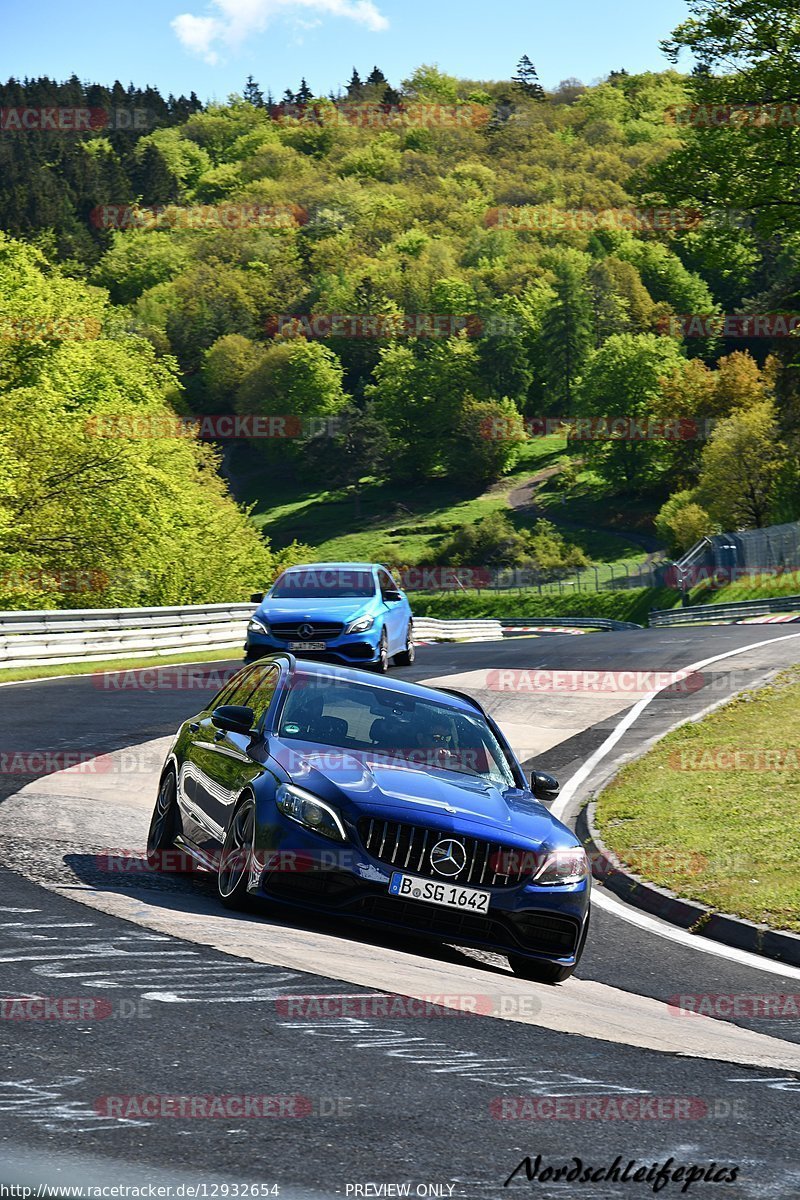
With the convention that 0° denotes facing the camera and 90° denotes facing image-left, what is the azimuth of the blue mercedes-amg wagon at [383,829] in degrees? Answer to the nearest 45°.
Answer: approximately 315°

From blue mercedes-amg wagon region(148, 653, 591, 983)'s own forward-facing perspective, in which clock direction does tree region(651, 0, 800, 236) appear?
The tree is roughly at 8 o'clock from the blue mercedes-amg wagon.

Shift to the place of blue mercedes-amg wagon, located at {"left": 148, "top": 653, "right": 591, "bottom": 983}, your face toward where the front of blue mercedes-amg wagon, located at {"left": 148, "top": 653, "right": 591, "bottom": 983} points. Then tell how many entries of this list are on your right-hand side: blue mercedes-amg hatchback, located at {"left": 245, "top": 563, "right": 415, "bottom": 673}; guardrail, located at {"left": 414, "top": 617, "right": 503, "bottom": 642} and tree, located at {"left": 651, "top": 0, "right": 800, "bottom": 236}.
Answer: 0

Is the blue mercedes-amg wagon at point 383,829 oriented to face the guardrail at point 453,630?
no

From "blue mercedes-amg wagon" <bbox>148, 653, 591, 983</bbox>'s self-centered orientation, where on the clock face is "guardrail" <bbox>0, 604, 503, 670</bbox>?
The guardrail is roughly at 7 o'clock from the blue mercedes-amg wagon.

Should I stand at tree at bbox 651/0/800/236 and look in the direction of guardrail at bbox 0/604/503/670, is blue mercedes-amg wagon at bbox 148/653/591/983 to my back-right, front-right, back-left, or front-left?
front-left

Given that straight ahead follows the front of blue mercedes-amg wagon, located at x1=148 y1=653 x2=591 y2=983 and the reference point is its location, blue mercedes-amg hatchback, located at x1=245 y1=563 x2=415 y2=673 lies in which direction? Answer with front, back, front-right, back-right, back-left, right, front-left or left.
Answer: back-left
